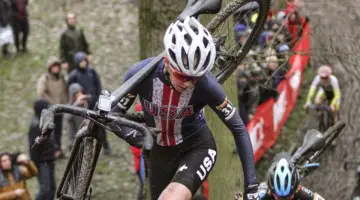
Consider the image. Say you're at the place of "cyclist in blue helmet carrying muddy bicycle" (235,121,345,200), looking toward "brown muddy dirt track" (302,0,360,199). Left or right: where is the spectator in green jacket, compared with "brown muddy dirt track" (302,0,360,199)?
left

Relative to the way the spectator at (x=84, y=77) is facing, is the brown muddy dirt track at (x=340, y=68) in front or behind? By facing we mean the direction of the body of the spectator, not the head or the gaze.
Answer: in front

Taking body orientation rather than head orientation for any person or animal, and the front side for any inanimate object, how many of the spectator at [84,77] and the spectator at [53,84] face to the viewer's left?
0

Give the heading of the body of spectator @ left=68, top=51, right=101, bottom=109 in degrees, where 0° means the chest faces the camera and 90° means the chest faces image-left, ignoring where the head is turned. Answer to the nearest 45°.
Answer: approximately 315°

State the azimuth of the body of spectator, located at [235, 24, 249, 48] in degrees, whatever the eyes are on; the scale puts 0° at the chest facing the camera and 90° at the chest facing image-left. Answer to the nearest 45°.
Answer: approximately 45°
